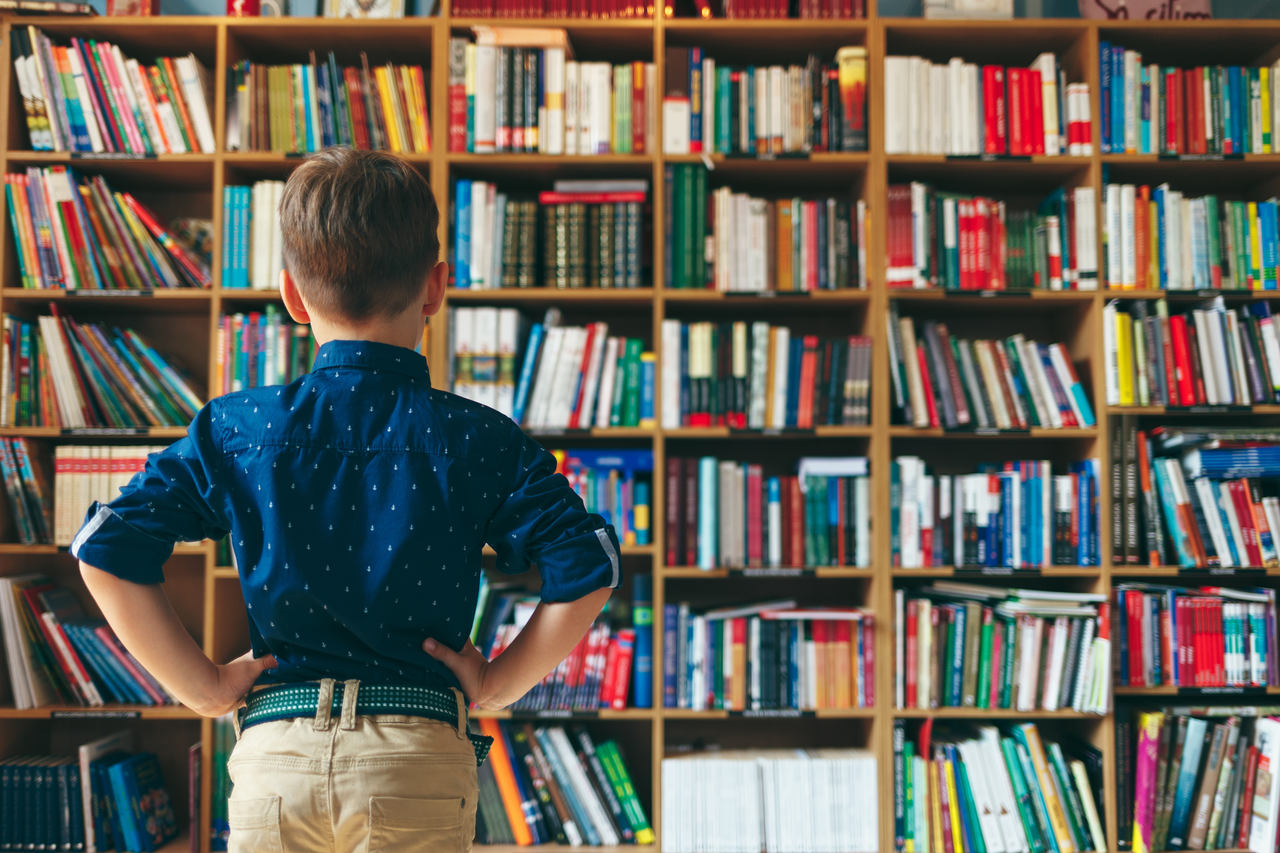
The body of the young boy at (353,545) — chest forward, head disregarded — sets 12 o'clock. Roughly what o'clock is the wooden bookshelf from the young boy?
The wooden bookshelf is roughly at 1 o'clock from the young boy.

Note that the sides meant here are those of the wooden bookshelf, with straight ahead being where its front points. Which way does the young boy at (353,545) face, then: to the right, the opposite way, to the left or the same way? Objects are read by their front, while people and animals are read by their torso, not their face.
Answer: the opposite way

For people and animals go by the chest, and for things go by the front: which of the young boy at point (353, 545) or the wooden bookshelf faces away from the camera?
the young boy

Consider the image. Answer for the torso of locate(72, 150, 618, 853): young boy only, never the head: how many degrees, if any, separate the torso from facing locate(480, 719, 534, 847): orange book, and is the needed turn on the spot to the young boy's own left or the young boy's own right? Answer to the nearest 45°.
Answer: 0° — they already face it

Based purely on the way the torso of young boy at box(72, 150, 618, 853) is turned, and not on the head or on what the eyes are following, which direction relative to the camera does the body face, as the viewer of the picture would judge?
away from the camera

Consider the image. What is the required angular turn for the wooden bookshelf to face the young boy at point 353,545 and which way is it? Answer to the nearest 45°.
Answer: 0° — it already faces them

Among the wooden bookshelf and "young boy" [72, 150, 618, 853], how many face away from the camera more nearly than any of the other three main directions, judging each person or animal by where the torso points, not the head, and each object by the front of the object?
1

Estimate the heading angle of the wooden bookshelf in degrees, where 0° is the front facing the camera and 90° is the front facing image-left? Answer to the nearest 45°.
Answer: approximately 0°

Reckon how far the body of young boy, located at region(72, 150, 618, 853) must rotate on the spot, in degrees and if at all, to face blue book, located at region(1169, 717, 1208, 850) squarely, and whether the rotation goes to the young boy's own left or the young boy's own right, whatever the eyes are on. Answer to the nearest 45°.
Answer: approximately 45° to the young boy's own right

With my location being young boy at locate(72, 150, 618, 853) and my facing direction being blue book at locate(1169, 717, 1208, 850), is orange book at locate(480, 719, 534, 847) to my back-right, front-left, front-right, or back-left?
front-left
